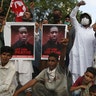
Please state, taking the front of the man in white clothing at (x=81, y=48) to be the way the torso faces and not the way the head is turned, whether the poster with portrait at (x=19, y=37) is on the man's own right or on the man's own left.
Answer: on the man's own right

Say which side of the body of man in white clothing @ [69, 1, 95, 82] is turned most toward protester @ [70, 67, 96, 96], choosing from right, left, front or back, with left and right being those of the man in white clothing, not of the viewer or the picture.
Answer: front

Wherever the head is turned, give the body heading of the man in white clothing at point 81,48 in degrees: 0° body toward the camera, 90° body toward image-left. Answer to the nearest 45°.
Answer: approximately 0°

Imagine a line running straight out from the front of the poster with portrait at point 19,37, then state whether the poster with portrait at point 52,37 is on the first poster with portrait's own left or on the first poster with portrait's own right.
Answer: on the first poster with portrait's own left

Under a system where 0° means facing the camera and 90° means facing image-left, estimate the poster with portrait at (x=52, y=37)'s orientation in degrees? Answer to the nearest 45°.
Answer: approximately 0°

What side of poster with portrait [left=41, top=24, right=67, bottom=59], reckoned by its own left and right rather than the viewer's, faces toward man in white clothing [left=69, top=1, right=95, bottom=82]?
left

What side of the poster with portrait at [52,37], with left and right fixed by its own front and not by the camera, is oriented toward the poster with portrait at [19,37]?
right

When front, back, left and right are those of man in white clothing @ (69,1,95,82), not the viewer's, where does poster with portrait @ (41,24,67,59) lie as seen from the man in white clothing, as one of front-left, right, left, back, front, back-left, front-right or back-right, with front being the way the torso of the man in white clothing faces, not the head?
right
